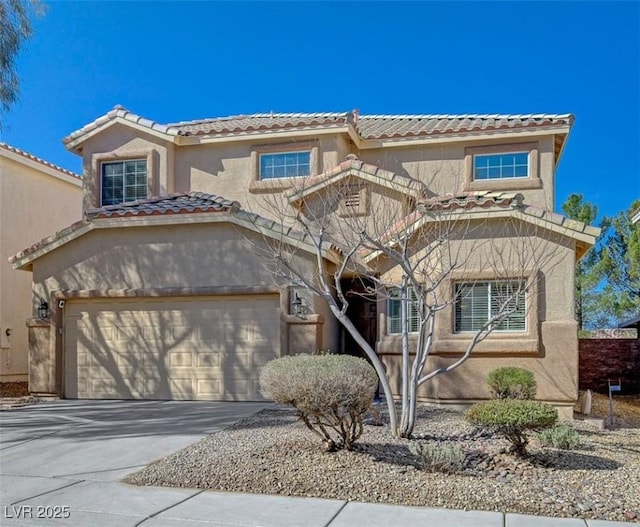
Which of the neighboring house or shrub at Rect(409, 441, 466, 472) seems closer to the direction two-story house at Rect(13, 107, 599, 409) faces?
the shrub

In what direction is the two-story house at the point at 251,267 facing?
toward the camera

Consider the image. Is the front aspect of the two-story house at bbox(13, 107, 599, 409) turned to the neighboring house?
no

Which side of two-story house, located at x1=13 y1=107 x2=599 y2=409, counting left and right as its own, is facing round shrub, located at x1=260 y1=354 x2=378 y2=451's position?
front

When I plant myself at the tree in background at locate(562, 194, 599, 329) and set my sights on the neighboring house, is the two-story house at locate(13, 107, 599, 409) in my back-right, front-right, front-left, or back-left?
front-left

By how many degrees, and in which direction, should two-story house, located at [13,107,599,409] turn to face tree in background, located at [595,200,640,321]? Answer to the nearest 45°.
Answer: approximately 135° to its left

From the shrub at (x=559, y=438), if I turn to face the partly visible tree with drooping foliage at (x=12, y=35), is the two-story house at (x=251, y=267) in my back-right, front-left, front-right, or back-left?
front-right
